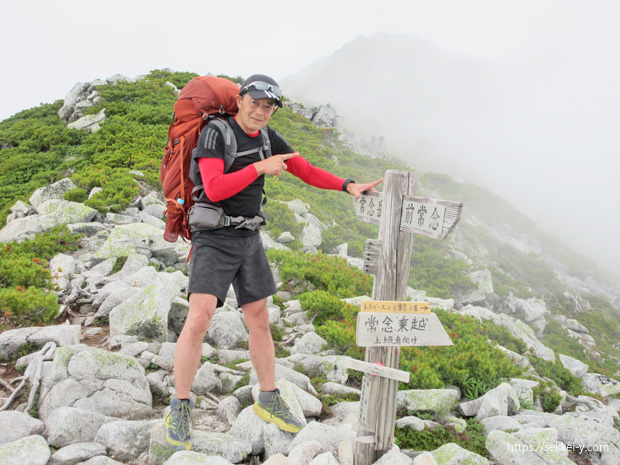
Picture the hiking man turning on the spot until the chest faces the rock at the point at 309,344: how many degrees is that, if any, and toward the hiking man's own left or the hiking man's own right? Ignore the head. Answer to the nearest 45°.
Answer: approximately 135° to the hiking man's own left

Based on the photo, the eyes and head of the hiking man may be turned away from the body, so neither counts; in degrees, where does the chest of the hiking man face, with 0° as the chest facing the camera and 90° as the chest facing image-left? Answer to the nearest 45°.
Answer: approximately 315°

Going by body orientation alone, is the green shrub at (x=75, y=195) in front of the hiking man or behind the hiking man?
behind

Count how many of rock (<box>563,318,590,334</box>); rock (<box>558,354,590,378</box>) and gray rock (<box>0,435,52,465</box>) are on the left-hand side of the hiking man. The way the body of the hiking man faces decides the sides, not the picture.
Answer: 2

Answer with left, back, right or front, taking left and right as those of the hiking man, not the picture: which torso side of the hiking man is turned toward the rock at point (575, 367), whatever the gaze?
left
